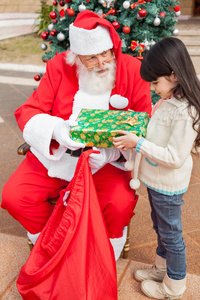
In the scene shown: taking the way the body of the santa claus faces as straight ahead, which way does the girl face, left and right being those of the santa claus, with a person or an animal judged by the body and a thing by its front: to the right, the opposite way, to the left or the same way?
to the right

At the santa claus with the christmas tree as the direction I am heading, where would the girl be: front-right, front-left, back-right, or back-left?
back-right

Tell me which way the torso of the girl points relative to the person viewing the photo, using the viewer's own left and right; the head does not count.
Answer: facing to the left of the viewer

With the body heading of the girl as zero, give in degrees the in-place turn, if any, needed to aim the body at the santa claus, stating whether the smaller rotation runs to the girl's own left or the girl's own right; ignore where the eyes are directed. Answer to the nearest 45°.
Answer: approximately 45° to the girl's own right

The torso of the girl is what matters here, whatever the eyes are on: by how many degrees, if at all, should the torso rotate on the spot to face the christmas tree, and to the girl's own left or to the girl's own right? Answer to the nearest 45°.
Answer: approximately 90° to the girl's own right

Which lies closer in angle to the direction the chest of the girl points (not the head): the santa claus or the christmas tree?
the santa claus

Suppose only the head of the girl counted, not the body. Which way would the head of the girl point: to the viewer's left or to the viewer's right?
to the viewer's left

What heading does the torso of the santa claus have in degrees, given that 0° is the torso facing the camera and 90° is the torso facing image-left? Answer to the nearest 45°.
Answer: approximately 0°

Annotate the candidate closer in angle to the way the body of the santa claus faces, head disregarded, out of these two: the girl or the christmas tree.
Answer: the girl

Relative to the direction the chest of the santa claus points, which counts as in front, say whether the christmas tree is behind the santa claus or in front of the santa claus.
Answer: behind
